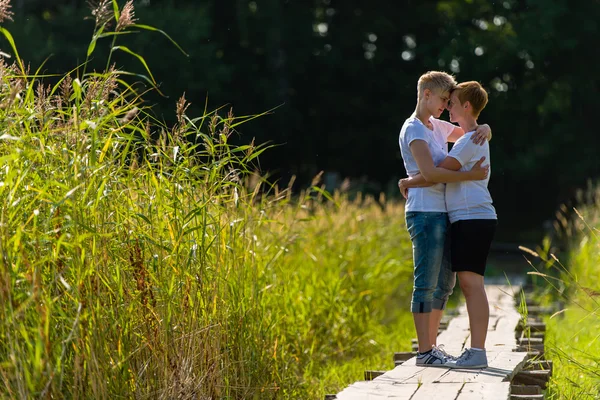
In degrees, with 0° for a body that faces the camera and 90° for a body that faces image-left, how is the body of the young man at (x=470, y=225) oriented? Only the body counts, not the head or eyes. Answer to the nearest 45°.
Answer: approximately 90°

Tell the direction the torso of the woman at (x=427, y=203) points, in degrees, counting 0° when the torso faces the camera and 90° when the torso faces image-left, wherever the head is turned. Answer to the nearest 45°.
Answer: approximately 270°

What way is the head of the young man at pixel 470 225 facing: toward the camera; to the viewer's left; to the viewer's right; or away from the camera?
to the viewer's left

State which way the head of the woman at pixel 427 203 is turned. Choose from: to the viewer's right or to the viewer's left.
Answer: to the viewer's right
